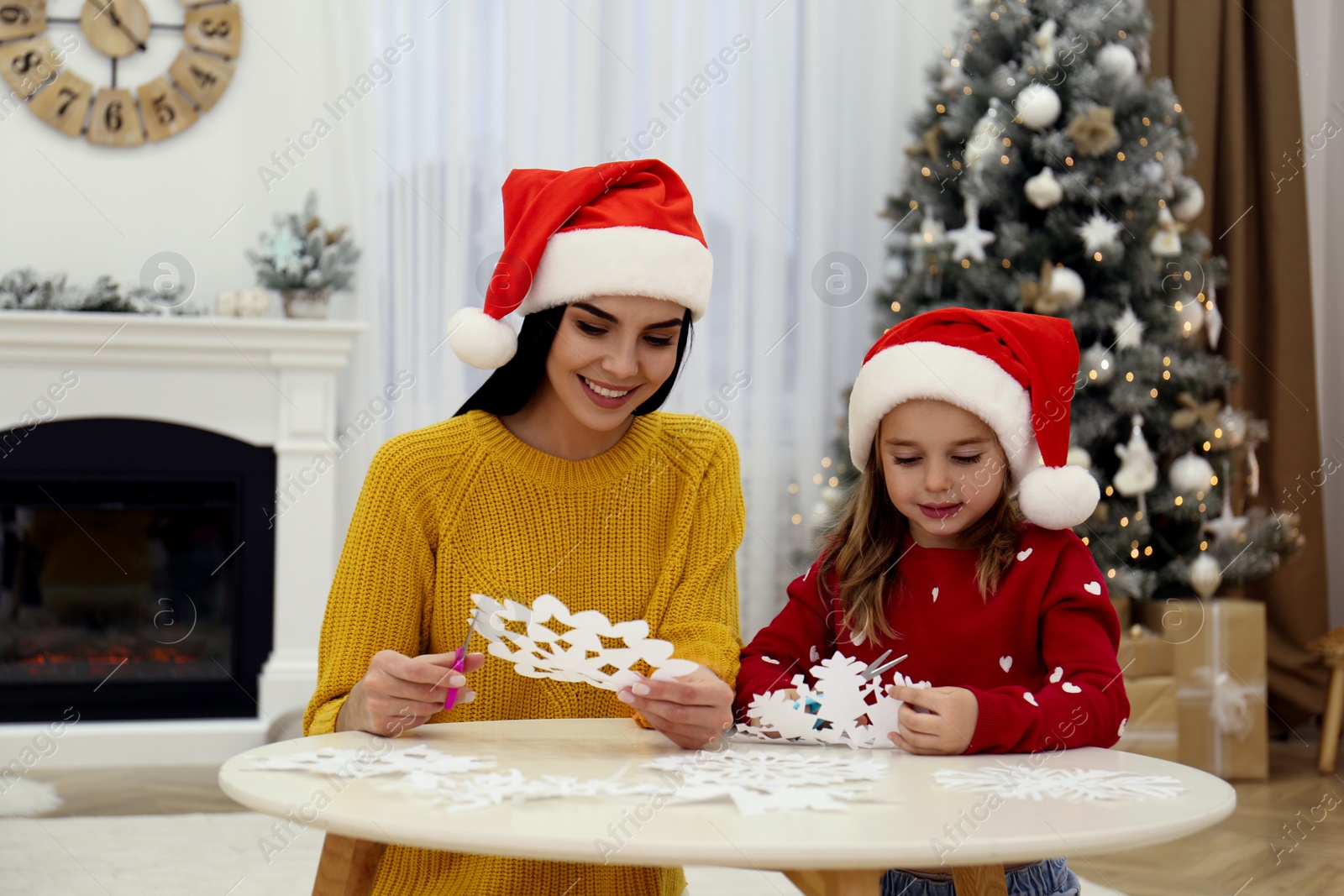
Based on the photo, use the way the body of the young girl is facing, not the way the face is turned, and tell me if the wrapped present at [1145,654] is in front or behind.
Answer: behind

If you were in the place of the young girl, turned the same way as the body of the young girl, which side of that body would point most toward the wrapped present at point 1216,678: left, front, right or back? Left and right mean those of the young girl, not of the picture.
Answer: back

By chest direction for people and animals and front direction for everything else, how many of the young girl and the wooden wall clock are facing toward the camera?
2

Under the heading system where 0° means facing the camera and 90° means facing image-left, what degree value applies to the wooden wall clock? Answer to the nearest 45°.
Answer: approximately 0°

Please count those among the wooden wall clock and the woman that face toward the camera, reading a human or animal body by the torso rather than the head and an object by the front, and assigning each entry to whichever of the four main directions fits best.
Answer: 2

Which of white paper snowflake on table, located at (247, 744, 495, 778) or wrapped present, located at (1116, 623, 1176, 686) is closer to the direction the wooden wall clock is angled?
the white paper snowflake on table

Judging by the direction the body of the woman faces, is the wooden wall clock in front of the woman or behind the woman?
behind

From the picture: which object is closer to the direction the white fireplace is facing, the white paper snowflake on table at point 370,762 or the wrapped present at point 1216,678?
the white paper snowflake on table
